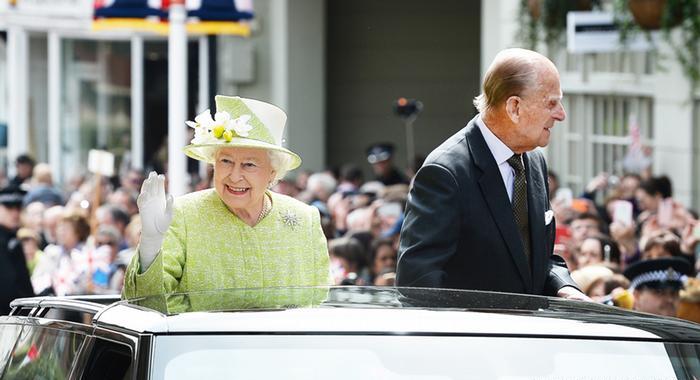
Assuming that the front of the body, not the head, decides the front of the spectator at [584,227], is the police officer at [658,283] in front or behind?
in front

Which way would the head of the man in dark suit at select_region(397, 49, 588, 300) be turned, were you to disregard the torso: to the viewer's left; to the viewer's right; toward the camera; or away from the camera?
to the viewer's right

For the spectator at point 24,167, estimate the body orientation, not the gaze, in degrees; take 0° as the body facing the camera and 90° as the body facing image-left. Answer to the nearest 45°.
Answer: approximately 315°

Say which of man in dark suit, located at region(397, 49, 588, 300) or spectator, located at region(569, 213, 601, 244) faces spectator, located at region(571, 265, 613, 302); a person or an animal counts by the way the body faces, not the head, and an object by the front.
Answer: spectator, located at region(569, 213, 601, 244)

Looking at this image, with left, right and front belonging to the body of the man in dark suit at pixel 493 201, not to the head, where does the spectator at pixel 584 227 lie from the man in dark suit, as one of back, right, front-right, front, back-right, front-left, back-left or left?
back-left
